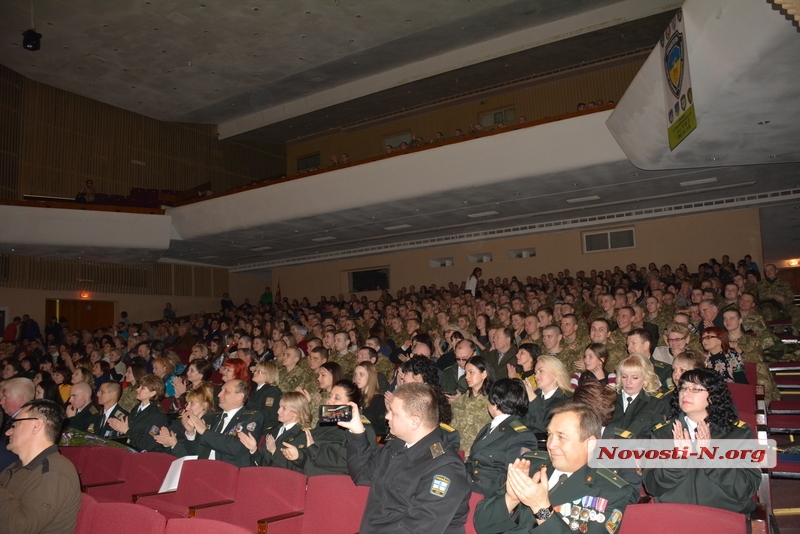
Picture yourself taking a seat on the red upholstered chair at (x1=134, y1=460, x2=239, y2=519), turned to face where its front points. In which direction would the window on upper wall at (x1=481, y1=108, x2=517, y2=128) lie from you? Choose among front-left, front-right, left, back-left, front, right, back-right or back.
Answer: back

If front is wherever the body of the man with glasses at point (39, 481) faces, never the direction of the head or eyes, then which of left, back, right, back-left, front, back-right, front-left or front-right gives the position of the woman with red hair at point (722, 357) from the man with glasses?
back

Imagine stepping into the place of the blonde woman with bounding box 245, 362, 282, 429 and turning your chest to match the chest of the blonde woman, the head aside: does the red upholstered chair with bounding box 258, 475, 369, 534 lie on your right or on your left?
on your left

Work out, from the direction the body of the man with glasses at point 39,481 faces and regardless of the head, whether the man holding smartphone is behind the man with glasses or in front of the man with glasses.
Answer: behind

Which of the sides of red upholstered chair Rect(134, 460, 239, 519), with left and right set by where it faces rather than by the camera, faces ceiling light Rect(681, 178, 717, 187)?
back

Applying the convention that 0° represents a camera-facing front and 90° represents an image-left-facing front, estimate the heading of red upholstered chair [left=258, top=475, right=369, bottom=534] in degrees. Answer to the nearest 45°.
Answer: approximately 45°
